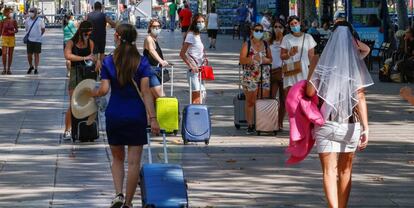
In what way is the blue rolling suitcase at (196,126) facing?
toward the camera

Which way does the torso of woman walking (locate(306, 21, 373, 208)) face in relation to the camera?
away from the camera

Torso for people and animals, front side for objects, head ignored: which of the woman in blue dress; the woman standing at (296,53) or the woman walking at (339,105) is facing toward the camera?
the woman standing at (296,53)

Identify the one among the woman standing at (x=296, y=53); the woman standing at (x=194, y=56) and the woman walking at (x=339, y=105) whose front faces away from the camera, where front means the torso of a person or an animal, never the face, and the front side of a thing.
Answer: the woman walking at (x=339, y=105)

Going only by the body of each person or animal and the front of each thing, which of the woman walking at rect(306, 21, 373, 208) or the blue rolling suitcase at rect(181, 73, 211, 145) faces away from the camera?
the woman walking

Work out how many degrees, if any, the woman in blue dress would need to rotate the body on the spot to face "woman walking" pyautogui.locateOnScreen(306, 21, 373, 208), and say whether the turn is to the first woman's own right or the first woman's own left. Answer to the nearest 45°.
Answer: approximately 135° to the first woman's own right

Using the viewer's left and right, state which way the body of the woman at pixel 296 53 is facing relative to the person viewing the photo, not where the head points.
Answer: facing the viewer

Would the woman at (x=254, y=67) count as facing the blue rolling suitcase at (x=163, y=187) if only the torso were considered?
yes

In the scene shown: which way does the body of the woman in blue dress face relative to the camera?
away from the camera

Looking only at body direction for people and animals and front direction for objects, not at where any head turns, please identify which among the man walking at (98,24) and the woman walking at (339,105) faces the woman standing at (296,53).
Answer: the woman walking at (339,105)
